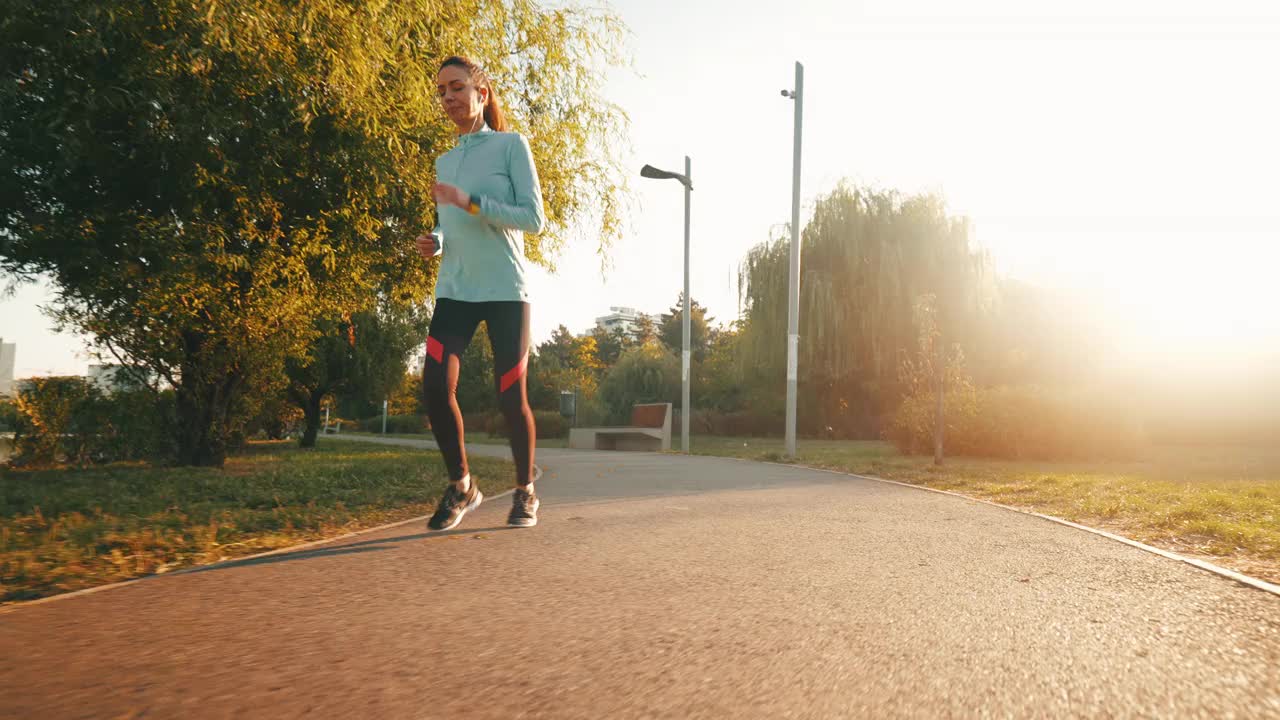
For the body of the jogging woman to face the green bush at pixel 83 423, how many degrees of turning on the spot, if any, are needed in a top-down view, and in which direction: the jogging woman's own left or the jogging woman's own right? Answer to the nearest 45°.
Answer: approximately 90° to the jogging woman's own right

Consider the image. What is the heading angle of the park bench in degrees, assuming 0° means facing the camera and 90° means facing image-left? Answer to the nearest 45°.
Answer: approximately 45°

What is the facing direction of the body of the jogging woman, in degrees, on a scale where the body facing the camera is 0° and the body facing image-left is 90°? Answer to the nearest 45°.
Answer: approximately 45°

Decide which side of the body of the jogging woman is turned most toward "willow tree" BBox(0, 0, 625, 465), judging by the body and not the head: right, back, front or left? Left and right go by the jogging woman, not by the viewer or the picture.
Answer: right

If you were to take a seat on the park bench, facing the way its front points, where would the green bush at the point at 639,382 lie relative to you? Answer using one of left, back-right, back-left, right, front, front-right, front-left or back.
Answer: back-right

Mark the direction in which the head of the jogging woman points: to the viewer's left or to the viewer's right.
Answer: to the viewer's left

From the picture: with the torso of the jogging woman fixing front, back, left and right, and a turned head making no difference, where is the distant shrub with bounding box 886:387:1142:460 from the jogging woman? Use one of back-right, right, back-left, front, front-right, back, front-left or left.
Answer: back

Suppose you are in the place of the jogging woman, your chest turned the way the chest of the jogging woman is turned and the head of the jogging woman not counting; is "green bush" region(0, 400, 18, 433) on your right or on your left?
on your right
